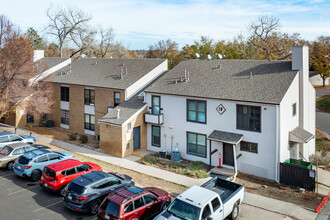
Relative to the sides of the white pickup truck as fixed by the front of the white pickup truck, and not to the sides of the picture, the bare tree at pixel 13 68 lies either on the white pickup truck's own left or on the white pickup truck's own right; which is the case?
on the white pickup truck's own right

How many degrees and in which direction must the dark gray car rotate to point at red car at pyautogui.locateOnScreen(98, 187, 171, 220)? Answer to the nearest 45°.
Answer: approximately 90° to its right

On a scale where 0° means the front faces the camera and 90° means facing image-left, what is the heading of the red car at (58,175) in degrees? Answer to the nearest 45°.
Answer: approximately 225°

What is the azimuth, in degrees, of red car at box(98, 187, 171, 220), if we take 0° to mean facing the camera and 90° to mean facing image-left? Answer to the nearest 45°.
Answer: approximately 225°

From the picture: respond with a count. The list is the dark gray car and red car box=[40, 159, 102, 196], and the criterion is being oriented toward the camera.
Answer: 0

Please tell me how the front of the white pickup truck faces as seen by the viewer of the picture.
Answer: facing the viewer and to the left of the viewer
